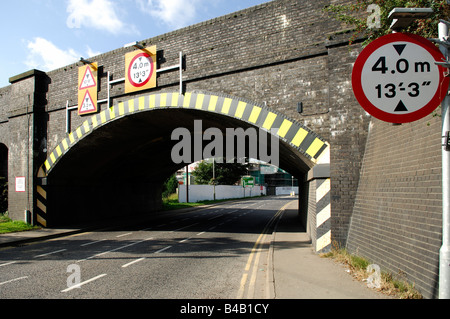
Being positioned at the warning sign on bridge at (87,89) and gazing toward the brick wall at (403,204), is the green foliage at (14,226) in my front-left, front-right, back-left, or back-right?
back-right

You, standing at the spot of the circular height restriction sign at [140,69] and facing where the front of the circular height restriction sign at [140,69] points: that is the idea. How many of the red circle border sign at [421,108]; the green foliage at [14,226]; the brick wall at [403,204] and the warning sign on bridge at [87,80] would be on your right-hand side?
2

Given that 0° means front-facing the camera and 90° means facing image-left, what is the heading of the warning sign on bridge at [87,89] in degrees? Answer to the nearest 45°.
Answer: approximately 45°

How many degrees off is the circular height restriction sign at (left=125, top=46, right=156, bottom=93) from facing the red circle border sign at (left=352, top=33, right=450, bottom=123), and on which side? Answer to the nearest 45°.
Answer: approximately 45° to its left

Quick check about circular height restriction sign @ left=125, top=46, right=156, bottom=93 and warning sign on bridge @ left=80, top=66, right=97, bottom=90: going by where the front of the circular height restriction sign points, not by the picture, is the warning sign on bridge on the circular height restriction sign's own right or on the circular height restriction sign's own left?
on the circular height restriction sign's own right
